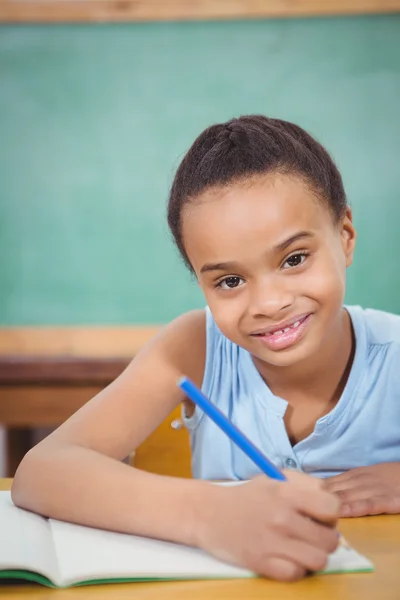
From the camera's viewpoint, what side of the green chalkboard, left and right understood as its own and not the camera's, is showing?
front

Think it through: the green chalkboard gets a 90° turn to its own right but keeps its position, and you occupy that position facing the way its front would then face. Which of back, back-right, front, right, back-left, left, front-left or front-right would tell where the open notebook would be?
left

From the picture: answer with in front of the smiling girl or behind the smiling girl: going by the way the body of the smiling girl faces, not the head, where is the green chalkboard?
behind

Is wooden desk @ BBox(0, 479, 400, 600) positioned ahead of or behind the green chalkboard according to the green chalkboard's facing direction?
ahead

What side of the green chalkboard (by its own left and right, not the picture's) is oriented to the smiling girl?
front

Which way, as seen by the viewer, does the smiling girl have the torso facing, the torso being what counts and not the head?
toward the camera

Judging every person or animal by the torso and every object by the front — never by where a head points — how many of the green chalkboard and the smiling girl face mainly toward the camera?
2
